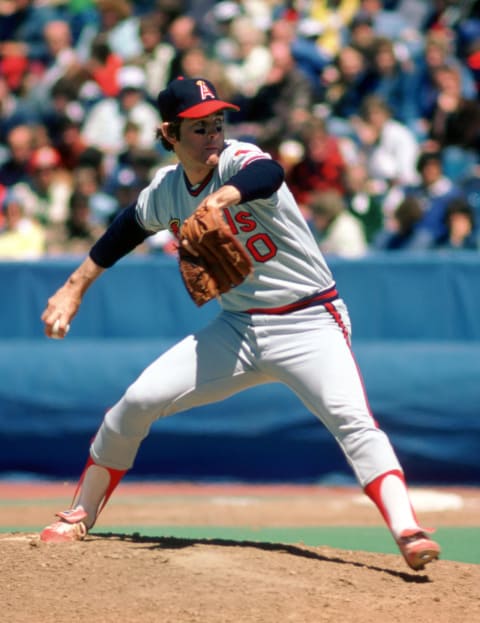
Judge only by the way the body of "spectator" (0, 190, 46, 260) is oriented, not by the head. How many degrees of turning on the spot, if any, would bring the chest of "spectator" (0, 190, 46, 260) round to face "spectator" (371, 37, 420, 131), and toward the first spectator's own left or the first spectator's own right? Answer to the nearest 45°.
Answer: approximately 90° to the first spectator's own left

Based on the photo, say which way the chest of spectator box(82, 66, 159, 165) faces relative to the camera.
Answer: toward the camera

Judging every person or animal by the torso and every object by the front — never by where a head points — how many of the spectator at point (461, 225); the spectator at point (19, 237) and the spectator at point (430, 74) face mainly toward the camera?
3

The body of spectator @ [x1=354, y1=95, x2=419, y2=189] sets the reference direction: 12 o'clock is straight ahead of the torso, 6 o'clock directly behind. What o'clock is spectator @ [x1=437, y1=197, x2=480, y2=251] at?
spectator @ [x1=437, y1=197, x2=480, y2=251] is roughly at 10 o'clock from spectator @ [x1=354, y1=95, x2=419, y2=189].

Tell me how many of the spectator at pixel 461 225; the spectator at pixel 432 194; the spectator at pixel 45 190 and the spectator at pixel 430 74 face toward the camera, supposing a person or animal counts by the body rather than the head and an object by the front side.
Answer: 4

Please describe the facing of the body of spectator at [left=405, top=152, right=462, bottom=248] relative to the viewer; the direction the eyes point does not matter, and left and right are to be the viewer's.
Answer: facing the viewer

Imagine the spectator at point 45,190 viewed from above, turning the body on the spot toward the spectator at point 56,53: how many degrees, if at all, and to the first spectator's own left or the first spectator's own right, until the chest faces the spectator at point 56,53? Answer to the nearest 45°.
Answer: approximately 180°

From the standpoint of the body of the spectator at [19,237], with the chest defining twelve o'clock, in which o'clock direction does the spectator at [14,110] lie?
the spectator at [14,110] is roughly at 6 o'clock from the spectator at [19,237].

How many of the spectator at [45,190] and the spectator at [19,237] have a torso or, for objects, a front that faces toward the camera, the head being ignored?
2

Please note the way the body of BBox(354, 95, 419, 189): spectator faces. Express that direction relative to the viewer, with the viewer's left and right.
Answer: facing the viewer and to the left of the viewer

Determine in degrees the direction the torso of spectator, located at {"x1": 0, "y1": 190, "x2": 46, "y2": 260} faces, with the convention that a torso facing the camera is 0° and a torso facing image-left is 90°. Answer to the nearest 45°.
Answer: approximately 0°
